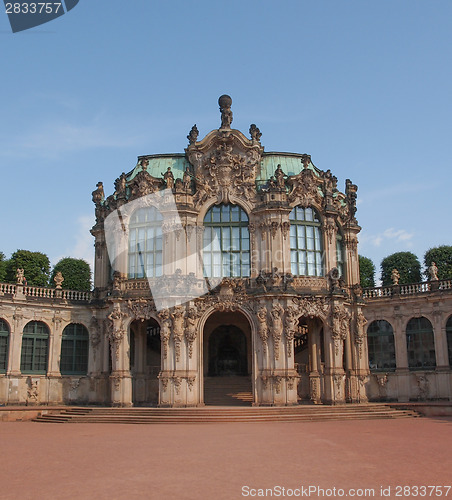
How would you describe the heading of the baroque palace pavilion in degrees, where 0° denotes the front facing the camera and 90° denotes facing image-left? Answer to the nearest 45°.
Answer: approximately 0°
